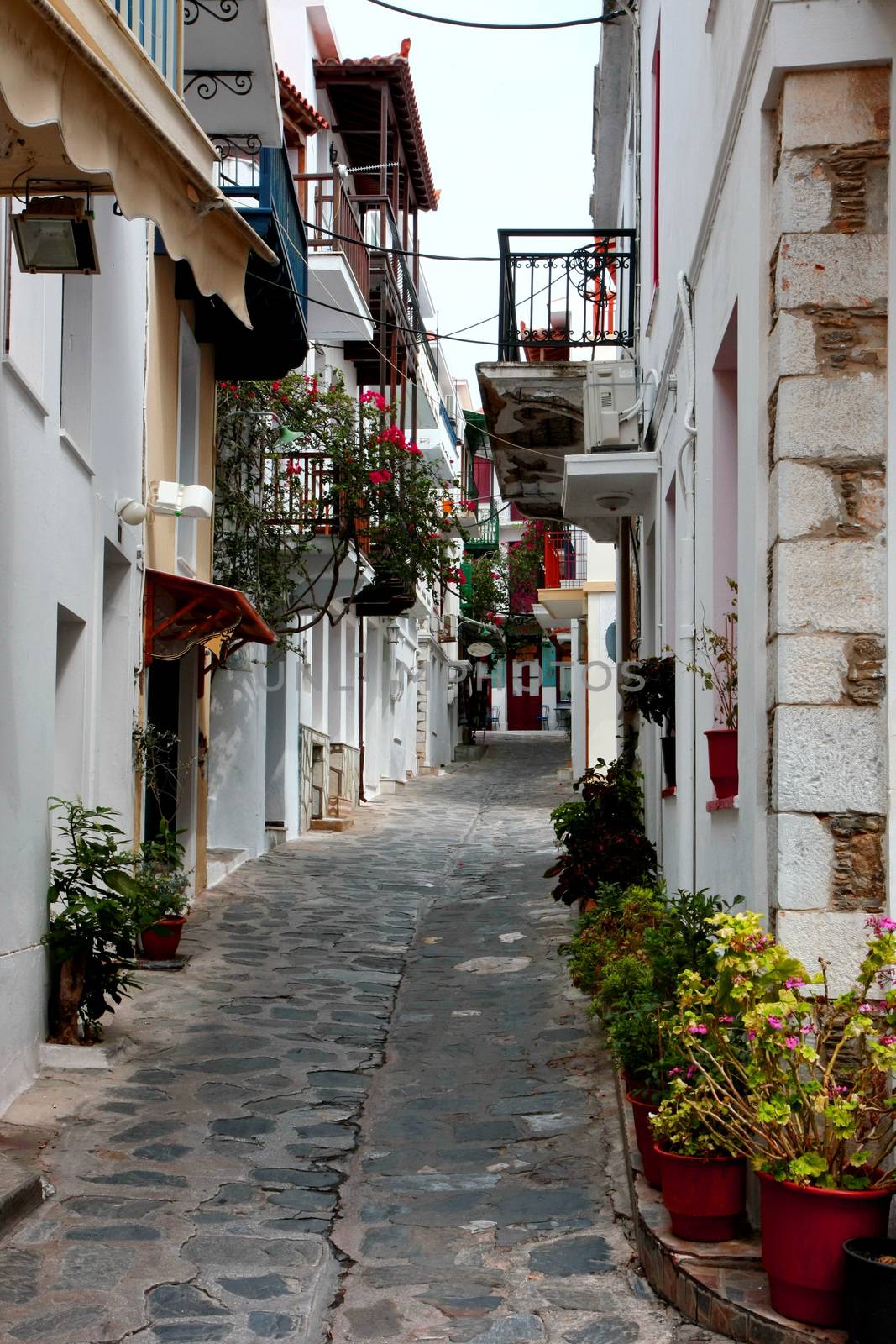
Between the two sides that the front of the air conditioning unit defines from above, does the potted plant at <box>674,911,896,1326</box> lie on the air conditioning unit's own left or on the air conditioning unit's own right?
on the air conditioning unit's own left

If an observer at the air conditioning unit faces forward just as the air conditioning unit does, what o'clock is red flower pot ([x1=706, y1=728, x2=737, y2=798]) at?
The red flower pot is roughly at 9 o'clock from the air conditioning unit.

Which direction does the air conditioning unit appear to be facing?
to the viewer's left

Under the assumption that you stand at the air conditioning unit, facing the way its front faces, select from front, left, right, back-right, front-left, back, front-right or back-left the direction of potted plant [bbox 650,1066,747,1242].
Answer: left

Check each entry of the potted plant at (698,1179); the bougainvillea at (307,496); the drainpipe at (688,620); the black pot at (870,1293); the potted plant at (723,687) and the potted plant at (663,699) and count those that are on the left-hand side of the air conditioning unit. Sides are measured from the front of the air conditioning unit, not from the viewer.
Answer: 5

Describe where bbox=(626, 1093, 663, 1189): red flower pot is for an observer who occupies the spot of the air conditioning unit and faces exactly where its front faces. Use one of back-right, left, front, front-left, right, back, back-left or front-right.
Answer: left

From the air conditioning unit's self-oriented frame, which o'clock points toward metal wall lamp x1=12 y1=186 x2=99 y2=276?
The metal wall lamp is roughly at 10 o'clock from the air conditioning unit.

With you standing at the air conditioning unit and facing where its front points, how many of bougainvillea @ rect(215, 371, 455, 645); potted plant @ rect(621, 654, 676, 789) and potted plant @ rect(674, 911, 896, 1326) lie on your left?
2

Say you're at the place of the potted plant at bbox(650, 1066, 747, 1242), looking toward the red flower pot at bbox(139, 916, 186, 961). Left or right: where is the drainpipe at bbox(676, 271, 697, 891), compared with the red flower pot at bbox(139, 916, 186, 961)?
right

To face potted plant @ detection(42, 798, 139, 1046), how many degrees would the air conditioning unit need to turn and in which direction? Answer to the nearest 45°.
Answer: approximately 45° to its left

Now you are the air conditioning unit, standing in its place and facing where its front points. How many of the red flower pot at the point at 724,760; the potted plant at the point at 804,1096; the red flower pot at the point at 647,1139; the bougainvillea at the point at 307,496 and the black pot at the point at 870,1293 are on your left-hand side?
4

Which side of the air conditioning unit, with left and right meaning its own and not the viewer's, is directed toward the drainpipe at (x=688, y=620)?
left

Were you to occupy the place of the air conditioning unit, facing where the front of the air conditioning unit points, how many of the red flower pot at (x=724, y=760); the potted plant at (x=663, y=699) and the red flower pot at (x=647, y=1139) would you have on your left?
3
